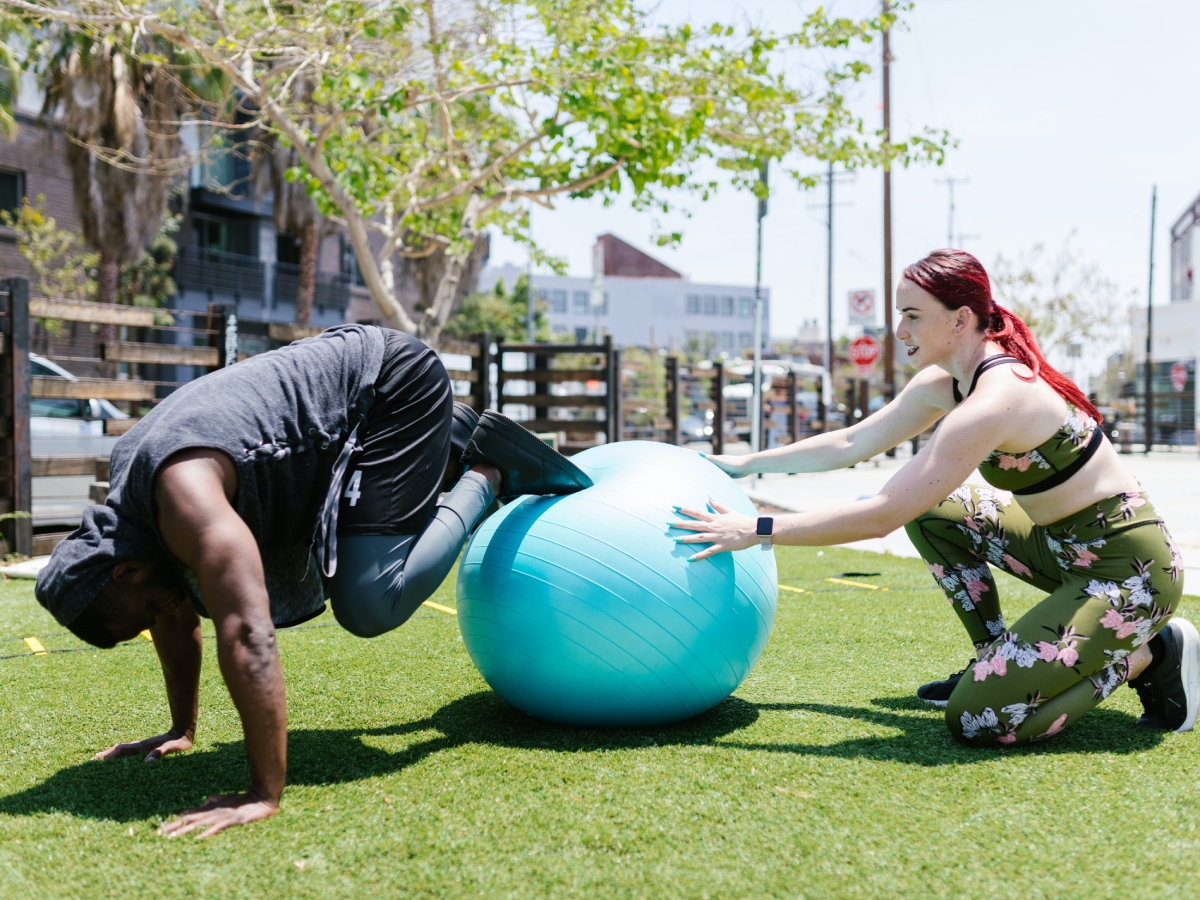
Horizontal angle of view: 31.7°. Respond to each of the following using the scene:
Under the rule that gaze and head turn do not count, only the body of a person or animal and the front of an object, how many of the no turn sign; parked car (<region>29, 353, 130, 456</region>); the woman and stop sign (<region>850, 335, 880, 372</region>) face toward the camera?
2

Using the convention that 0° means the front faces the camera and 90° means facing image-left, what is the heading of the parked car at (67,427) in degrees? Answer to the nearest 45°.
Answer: approximately 270°

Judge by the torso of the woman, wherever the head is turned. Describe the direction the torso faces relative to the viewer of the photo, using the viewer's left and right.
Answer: facing to the left of the viewer
